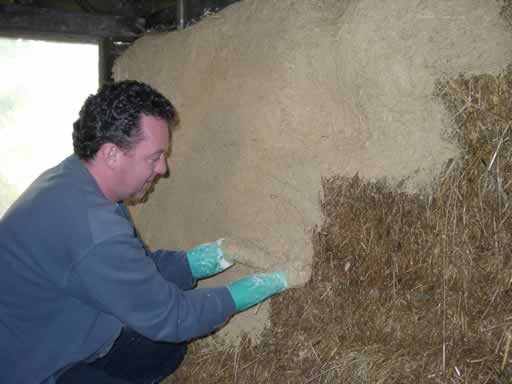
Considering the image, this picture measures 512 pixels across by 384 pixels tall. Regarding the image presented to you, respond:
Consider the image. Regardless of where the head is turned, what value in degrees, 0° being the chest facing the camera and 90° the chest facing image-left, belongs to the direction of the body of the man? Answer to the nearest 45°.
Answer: approximately 270°

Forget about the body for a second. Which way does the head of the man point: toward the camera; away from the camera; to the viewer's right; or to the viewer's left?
to the viewer's right
